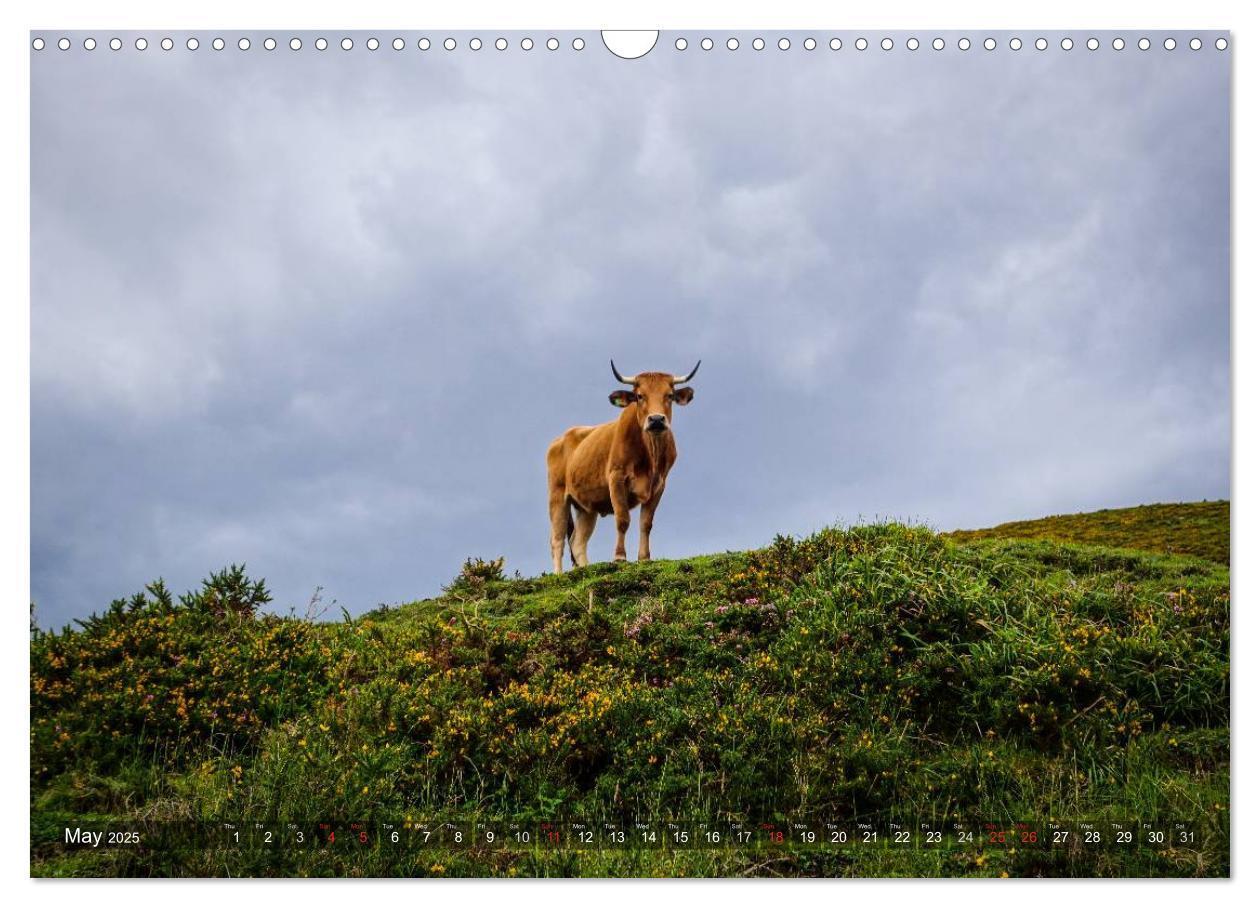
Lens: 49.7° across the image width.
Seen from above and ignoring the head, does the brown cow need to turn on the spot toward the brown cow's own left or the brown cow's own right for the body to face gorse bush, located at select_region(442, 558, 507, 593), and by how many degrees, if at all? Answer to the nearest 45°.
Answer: approximately 90° to the brown cow's own right

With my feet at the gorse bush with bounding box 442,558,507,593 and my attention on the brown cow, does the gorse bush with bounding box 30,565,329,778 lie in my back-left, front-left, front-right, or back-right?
back-right

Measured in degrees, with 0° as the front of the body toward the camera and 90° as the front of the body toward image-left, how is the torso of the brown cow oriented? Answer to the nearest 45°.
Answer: approximately 315°

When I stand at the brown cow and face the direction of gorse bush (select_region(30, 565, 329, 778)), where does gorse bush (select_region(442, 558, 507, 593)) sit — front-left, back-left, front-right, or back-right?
front-right

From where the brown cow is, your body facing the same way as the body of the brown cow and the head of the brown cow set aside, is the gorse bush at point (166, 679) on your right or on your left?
on your right

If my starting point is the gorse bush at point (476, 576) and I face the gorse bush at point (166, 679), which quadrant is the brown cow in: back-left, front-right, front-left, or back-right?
back-left
